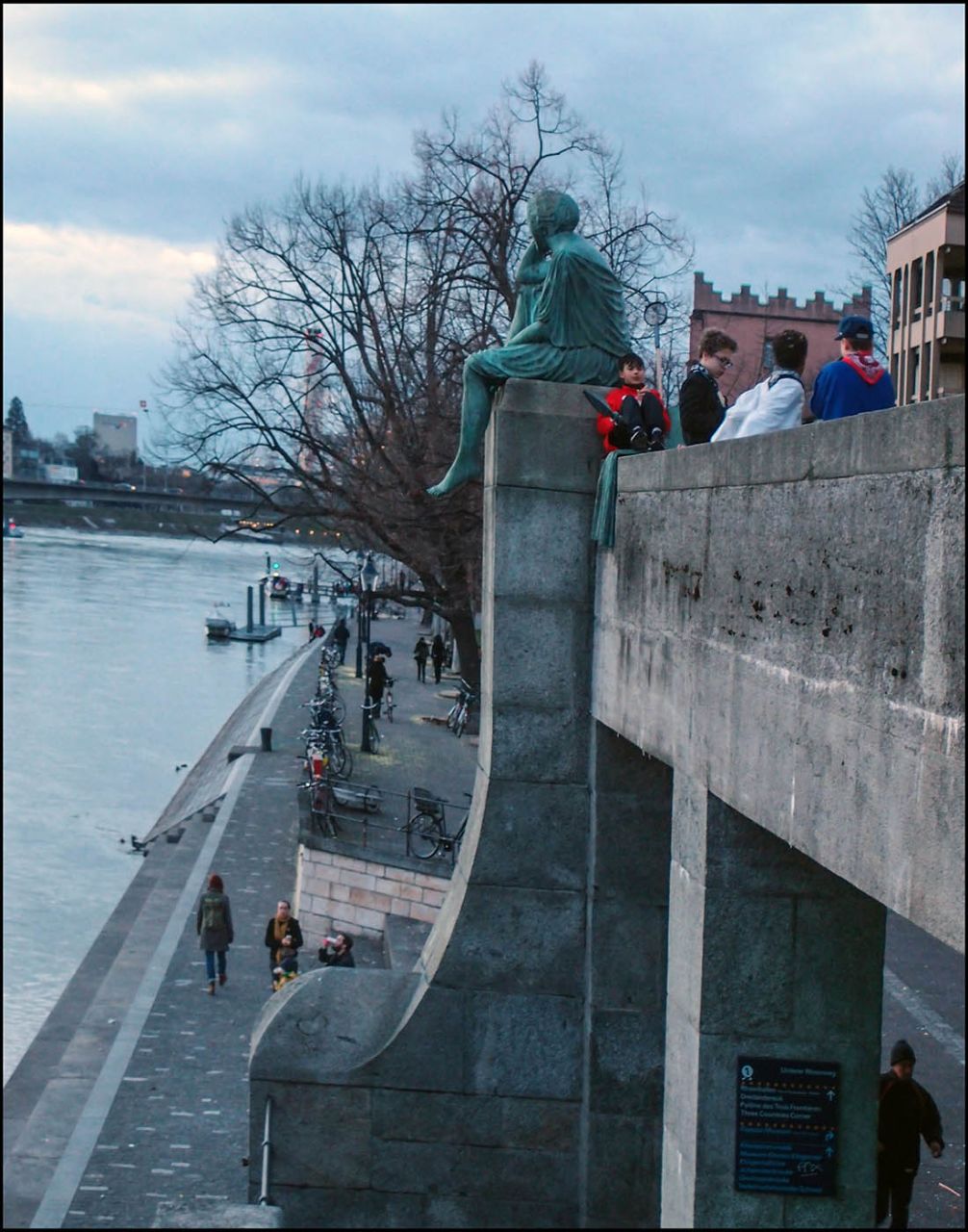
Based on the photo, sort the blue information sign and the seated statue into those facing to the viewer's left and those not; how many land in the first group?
1

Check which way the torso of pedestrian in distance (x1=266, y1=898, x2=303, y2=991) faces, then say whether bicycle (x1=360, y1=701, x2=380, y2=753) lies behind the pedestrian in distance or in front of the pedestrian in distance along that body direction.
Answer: behind

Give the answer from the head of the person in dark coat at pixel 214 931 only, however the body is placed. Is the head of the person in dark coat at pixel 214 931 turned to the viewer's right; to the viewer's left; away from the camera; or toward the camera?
away from the camera

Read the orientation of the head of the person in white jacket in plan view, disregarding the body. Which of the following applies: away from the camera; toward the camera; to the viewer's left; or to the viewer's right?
away from the camera

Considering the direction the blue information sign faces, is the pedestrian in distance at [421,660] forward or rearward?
rearward

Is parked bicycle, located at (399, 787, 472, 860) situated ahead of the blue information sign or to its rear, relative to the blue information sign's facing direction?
to the rear

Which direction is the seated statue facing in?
to the viewer's left
